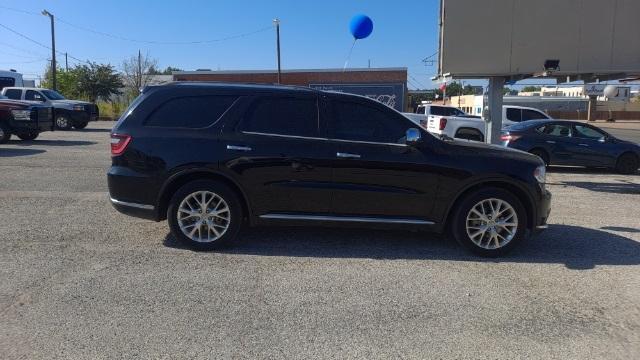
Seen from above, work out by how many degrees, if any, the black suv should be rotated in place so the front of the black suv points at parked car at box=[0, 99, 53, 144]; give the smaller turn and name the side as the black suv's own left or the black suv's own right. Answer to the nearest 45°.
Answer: approximately 135° to the black suv's own left

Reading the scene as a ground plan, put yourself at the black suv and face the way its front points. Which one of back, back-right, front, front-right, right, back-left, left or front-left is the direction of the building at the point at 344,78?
left

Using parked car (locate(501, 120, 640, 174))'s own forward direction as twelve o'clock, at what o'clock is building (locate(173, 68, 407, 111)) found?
The building is roughly at 8 o'clock from the parked car.

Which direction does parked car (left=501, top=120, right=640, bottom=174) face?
to the viewer's right

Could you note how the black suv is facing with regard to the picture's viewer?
facing to the right of the viewer

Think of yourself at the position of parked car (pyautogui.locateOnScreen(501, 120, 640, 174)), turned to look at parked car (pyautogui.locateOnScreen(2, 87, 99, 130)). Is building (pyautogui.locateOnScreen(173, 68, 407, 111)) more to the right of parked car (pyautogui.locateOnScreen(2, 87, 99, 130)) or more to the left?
right

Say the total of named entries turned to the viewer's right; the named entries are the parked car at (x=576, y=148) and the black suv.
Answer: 2

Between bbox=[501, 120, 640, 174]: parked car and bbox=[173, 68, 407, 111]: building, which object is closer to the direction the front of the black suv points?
the parked car

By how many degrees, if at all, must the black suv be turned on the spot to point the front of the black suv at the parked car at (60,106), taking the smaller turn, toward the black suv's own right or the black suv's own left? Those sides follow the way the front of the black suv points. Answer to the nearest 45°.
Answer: approximately 135° to the black suv's own left

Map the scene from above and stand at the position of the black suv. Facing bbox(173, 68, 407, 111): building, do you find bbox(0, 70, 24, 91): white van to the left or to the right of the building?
left

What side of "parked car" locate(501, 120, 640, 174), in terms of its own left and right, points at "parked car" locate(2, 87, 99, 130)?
back

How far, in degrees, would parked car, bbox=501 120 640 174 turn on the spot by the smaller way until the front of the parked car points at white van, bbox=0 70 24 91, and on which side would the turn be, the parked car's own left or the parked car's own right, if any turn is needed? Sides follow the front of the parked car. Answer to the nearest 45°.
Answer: approximately 180°

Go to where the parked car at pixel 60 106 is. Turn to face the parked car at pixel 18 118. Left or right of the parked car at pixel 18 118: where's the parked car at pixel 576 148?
left
